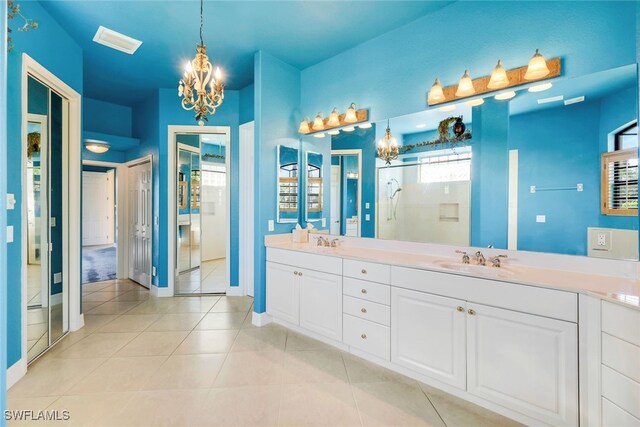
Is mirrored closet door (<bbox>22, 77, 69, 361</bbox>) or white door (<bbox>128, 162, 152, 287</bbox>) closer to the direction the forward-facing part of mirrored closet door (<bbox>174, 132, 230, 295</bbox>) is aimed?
the mirrored closet door

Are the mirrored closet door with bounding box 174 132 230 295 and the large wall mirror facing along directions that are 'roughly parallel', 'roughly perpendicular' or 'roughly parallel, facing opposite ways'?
roughly perpendicular

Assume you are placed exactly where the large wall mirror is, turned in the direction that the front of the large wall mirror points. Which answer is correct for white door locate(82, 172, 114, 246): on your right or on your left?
on your right

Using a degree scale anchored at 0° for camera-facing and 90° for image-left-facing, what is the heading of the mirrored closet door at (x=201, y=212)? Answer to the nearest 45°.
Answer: approximately 0°

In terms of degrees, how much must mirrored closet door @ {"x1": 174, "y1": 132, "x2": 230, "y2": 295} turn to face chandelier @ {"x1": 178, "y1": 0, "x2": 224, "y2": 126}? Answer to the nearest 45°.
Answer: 0° — it already faces it

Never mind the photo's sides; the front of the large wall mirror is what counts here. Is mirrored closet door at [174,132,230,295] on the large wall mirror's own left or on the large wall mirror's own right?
on the large wall mirror's own right
